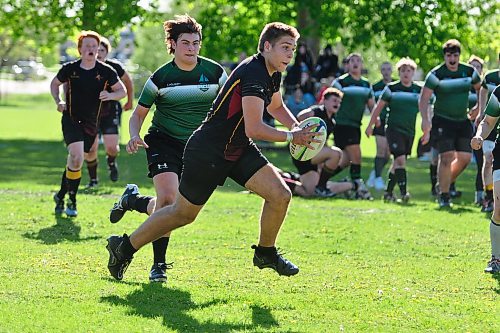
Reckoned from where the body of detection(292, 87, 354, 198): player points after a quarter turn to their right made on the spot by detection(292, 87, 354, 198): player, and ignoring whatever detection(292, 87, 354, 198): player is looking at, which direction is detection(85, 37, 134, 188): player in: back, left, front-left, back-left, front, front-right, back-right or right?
front-right

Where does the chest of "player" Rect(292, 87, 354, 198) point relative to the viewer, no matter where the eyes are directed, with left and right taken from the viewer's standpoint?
facing the viewer and to the right of the viewer

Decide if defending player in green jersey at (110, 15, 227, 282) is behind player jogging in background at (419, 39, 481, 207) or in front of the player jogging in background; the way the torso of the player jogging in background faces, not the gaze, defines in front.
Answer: in front

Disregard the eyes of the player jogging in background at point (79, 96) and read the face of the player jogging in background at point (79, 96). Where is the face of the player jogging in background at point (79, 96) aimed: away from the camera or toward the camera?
toward the camera

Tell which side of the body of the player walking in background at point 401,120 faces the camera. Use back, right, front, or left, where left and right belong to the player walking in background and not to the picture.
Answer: front

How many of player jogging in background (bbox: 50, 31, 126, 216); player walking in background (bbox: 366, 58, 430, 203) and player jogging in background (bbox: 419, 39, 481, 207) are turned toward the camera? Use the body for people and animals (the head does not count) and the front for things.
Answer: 3

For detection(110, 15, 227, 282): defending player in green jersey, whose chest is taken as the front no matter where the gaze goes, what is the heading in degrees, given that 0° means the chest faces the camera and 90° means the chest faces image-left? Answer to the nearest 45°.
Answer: approximately 315°

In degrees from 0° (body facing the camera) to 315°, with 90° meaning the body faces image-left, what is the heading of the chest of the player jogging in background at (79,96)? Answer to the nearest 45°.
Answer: approximately 0°

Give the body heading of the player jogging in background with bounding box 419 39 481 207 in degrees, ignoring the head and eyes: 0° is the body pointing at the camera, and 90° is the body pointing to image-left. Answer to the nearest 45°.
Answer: approximately 0°

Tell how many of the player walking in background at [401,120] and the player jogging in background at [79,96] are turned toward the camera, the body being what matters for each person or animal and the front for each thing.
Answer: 2
